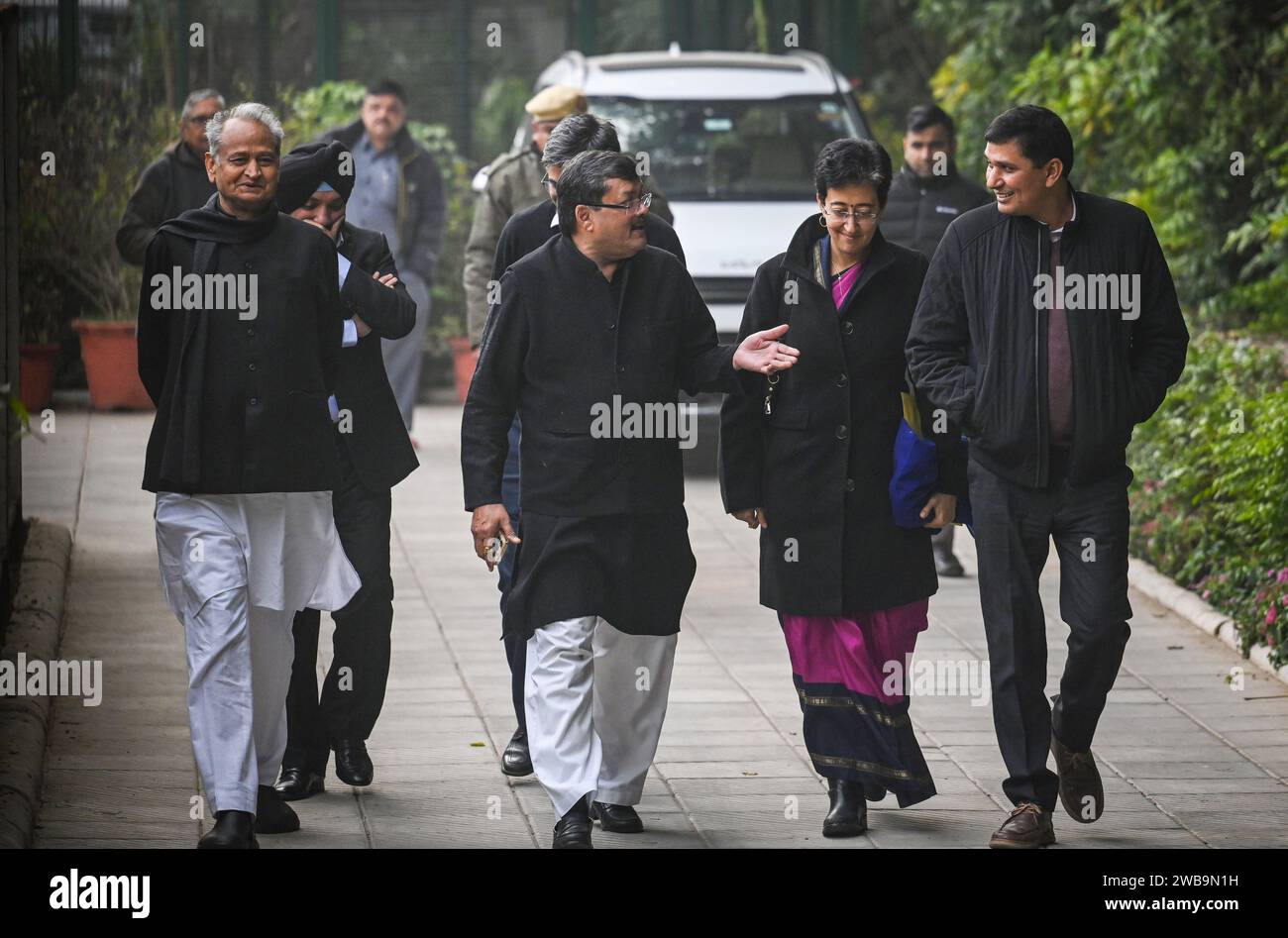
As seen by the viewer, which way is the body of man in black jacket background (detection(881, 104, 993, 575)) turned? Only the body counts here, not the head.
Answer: toward the camera

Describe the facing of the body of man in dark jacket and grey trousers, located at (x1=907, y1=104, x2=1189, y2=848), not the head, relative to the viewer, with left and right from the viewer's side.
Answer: facing the viewer

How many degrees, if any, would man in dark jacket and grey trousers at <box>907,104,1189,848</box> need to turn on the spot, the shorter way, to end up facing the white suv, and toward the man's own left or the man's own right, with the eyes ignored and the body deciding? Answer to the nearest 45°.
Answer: approximately 180°

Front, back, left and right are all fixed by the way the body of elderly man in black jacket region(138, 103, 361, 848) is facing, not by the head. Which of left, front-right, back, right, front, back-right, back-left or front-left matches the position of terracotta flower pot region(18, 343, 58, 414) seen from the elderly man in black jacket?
back

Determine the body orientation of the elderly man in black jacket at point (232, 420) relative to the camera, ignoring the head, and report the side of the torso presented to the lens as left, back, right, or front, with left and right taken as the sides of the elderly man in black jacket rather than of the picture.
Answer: front

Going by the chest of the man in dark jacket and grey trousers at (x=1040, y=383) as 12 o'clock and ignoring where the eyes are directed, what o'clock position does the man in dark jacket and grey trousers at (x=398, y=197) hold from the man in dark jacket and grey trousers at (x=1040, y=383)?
the man in dark jacket and grey trousers at (x=398, y=197) is roughly at 5 o'clock from the man in dark jacket and grey trousers at (x=1040, y=383).

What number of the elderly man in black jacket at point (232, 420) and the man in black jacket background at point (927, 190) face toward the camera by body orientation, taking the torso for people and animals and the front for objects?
2

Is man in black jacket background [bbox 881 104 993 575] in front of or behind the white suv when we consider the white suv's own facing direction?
in front

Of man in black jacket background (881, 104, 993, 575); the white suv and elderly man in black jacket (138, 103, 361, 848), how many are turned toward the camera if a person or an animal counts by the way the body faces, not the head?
3

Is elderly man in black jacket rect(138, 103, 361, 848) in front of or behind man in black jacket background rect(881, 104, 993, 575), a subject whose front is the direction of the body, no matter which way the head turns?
in front

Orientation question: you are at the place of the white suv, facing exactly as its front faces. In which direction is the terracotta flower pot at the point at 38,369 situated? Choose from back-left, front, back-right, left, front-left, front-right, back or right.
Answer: right
